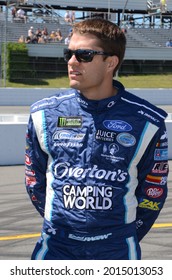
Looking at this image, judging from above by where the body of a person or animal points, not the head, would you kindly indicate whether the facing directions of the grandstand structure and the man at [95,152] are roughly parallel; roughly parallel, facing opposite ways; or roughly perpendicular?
roughly parallel

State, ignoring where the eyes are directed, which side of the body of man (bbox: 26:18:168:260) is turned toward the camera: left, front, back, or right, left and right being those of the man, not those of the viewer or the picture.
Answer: front

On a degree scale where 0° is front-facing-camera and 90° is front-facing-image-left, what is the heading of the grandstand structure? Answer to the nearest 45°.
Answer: approximately 0°

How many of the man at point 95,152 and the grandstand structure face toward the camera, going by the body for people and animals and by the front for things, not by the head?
2

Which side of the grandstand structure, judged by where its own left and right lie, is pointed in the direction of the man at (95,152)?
front

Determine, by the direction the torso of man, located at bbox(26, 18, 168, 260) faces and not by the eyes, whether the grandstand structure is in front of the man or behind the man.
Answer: behind
